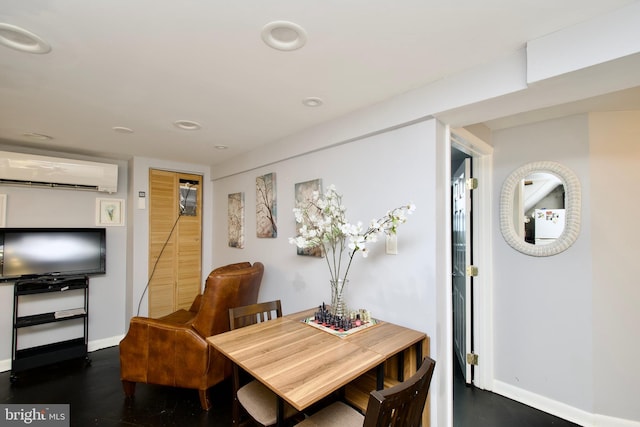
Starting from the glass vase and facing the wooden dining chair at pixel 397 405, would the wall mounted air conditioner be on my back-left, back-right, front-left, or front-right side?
back-right

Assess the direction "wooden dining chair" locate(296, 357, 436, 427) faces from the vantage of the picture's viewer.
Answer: facing away from the viewer and to the left of the viewer

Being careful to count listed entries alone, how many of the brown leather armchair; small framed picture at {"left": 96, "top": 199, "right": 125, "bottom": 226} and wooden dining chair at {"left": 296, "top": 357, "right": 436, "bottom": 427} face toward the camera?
1

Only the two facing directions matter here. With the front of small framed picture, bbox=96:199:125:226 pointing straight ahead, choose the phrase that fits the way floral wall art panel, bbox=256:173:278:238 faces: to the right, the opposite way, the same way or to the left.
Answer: to the right

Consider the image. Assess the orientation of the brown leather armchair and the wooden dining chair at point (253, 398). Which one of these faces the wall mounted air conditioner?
the brown leather armchair

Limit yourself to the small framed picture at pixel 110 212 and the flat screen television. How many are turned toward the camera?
2

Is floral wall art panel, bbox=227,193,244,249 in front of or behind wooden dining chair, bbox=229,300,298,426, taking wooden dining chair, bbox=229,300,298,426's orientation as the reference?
behind

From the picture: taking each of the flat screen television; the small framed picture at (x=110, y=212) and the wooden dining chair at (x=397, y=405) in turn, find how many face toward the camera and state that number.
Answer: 2

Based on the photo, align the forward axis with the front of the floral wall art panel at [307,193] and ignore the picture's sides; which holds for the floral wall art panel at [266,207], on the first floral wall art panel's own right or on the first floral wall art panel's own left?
on the first floral wall art panel's own right

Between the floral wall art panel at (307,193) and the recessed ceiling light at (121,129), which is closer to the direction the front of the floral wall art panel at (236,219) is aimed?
the recessed ceiling light

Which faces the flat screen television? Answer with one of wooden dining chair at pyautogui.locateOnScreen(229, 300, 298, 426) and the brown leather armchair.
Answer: the brown leather armchair
